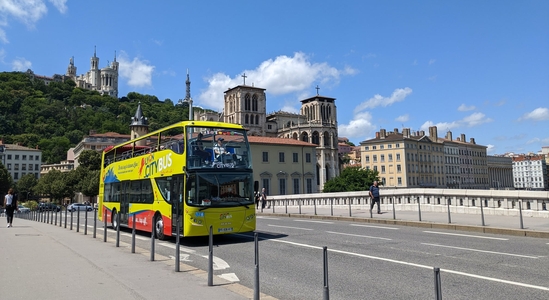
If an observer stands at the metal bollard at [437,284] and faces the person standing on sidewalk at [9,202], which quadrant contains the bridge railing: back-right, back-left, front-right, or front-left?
front-right

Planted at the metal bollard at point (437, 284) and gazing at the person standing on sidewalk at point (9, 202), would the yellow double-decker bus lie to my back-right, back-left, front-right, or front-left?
front-right

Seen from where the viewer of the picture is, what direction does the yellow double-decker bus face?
facing the viewer and to the right of the viewer

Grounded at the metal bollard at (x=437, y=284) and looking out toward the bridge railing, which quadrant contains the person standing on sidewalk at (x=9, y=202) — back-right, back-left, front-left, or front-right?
front-left

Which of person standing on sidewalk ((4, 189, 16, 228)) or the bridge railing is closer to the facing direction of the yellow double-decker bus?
the bridge railing

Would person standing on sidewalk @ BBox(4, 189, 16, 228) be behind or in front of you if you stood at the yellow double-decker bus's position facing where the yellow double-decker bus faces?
behind

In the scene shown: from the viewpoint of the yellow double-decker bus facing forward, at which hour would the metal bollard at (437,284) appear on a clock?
The metal bollard is roughly at 1 o'clock from the yellow double-decker bus.

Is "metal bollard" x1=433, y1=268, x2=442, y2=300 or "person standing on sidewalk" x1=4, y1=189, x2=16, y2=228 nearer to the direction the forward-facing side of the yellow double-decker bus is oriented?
the metal bollard

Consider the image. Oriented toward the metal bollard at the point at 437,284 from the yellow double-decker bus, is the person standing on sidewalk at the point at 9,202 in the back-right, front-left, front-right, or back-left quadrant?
back-right

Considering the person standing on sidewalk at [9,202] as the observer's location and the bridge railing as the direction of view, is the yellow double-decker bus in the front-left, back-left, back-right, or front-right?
front-right

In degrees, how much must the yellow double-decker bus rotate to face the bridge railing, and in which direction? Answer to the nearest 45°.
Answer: approximately 45° to its left

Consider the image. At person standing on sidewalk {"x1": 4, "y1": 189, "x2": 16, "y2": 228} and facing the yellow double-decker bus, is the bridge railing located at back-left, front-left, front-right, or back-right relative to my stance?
front-left
